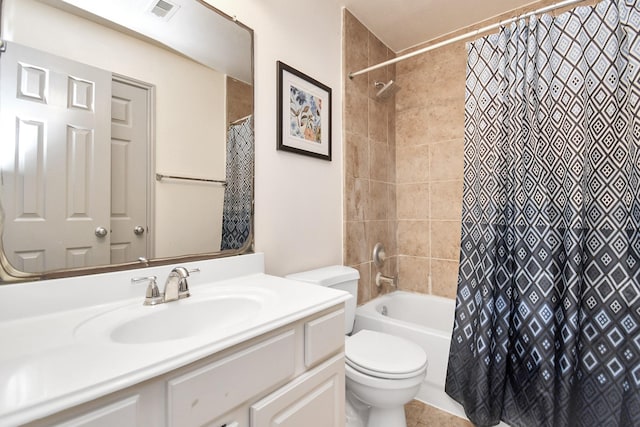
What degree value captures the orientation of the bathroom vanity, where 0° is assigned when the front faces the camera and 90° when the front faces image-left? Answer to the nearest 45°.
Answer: approximately 315°

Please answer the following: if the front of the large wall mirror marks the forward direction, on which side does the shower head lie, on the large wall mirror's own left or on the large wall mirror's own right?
on the large wall mirror's own left

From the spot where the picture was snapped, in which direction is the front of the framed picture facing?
facing the viewer and to the right of the viewer

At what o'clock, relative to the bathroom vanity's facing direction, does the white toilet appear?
The white toilet is roughly at 10 o'clock from the bathroom vanity.

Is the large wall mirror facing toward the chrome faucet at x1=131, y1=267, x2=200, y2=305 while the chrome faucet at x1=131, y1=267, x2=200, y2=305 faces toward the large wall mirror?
no

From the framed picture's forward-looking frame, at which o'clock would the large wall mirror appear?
The large wall mirror is roughly at 3 o'clock from the framed picture.

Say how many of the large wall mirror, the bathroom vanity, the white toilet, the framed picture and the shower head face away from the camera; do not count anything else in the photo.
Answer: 0

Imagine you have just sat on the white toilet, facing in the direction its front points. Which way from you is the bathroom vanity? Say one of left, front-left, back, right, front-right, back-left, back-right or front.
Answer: right

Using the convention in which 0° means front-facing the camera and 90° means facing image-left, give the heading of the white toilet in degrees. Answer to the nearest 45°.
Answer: approximately 315°

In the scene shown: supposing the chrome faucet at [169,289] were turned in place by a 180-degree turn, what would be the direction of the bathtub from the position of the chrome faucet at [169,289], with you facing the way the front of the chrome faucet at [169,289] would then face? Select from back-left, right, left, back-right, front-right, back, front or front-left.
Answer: back-right

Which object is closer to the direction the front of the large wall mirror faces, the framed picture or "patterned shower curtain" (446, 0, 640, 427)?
the patterned shower curtain

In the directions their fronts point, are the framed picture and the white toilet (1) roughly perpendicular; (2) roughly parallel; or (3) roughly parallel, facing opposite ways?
roughly parallel

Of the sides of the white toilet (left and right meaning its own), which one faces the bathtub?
left

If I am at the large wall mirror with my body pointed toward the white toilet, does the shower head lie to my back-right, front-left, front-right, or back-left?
front-left

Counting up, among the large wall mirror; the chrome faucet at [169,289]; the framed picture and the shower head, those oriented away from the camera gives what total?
0

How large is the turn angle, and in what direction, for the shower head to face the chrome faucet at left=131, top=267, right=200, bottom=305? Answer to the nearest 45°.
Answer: approximately 90° to its right

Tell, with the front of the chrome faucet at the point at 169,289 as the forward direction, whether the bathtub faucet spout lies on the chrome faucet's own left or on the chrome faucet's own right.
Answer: on the chrome faucet's own left
